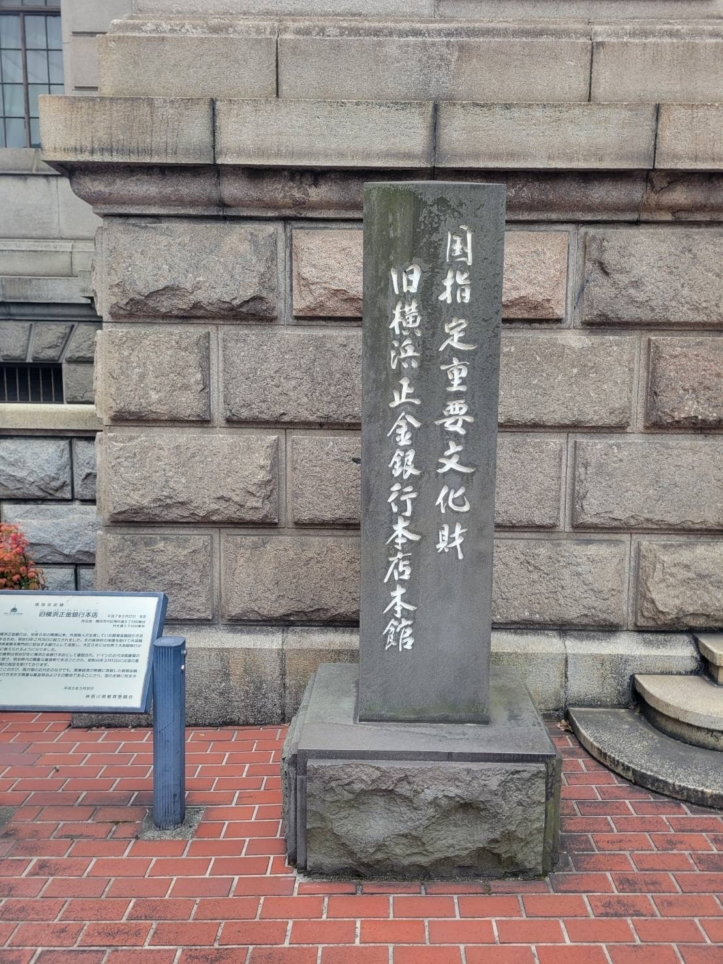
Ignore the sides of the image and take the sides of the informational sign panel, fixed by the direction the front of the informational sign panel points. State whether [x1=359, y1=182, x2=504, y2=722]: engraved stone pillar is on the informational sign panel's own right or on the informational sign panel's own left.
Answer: on the informational sign panel's own left

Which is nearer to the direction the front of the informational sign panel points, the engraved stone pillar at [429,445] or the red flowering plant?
the engraved stone pillar

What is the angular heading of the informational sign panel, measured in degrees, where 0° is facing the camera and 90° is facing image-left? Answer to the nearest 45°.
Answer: approximately 0°

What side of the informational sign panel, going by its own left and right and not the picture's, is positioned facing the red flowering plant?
back
